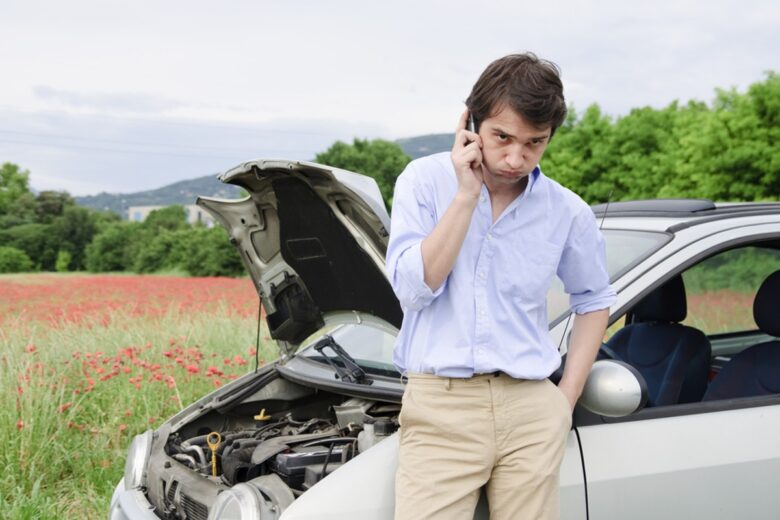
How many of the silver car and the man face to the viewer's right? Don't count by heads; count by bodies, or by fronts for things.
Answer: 0

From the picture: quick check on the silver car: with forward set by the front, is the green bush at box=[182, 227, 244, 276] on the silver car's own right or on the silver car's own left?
on the silver car's own right

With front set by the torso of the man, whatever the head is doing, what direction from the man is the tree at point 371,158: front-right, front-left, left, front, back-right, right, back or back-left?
back

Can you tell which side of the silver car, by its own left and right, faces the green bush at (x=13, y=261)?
right

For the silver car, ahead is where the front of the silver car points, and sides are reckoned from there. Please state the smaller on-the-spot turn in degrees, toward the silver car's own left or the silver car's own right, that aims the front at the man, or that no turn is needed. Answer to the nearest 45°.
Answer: approximately 45° to the silver car's own left

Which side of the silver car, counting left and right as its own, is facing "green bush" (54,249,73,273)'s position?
right

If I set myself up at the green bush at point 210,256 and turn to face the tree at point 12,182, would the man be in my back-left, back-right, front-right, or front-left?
back-left

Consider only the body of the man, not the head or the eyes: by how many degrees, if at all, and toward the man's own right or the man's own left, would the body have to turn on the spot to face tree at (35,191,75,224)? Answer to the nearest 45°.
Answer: approximately 135° to the man's own right

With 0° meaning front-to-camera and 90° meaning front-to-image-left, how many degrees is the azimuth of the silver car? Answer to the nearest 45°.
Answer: approximately 45°

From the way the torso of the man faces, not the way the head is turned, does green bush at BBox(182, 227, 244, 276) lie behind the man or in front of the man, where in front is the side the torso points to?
behind

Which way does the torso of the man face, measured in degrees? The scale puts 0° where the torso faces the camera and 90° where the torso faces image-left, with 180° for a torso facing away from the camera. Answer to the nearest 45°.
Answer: approximately 0°

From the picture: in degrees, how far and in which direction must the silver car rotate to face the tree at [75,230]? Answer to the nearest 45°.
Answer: approximately 90° to its right

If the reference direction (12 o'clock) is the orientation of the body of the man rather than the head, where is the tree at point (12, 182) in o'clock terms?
The tree is roughly at 5 o'clock from the man.
